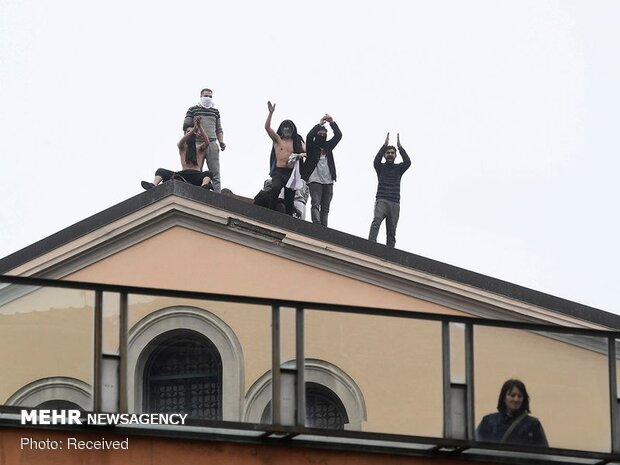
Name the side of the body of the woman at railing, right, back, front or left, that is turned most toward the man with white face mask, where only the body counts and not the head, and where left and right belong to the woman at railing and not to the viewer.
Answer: back

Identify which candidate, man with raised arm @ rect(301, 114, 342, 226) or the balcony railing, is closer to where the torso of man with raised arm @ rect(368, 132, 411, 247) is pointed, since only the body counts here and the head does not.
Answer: the balcony railing

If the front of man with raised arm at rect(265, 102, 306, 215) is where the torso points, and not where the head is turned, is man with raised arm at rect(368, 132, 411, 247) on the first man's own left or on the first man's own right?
on the first man's own left

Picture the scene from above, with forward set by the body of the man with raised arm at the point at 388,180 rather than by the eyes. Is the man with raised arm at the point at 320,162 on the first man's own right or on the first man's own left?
on the first man's own right

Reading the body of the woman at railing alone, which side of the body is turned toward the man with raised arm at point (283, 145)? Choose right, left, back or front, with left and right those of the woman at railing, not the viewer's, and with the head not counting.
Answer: back

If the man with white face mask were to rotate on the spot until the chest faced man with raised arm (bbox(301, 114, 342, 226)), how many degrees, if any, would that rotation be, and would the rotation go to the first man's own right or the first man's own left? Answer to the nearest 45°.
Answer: approximately 45° to the first man's own left

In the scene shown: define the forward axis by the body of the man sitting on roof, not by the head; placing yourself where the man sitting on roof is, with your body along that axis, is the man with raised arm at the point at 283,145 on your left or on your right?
on your left

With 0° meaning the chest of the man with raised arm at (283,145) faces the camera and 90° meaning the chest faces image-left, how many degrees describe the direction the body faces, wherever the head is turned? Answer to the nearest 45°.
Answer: approximately 0°
